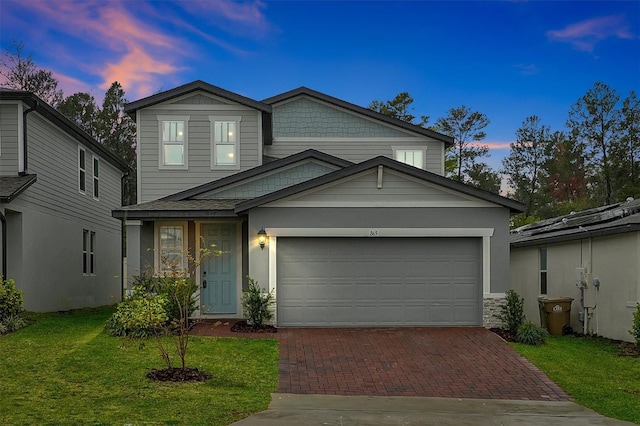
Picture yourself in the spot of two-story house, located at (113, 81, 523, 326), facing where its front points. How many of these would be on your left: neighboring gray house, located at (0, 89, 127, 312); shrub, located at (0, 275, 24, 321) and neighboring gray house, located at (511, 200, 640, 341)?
1

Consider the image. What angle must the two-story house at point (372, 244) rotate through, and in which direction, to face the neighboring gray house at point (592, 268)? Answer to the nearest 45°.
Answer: approximately 90° to its left

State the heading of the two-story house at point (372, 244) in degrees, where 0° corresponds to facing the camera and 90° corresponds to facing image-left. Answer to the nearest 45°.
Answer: approximately 0°

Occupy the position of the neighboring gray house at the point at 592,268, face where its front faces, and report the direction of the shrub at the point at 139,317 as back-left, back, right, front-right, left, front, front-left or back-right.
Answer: right

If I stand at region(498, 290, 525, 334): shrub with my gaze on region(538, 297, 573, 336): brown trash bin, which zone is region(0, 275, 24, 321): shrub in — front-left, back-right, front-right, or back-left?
back-left

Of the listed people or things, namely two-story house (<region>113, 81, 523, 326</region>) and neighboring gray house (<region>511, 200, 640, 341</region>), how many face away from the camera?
0

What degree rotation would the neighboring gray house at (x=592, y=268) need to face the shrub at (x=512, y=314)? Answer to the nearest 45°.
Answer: approximately 90° to its right

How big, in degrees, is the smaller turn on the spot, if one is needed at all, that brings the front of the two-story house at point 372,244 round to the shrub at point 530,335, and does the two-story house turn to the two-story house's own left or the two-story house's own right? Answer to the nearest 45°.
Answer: approximately 45° to the two-story house's own left

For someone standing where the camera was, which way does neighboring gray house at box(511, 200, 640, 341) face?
facing the viewer and to the right of the viewer
